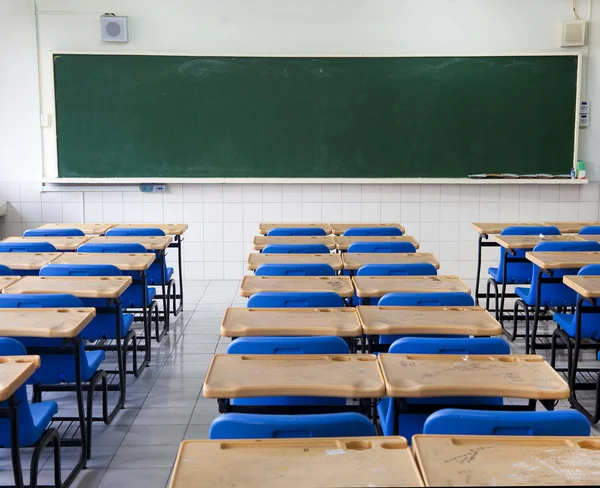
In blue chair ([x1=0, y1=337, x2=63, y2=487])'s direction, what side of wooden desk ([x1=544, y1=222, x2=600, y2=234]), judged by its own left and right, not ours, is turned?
front

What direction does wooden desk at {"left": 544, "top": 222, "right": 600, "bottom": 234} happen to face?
toward the camera

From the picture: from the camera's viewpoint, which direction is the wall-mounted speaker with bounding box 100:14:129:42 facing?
toward the camera

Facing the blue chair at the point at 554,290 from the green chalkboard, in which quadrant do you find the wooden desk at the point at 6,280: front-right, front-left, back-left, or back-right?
front-right

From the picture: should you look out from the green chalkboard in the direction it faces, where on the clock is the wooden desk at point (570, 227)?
The wooden desk is roughly at 10 o'clock from the green chalkboard.

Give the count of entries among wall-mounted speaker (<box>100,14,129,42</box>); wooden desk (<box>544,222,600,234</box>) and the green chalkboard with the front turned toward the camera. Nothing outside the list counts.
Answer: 3

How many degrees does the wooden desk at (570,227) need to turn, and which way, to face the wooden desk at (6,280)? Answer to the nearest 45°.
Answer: approximately 45° to its right

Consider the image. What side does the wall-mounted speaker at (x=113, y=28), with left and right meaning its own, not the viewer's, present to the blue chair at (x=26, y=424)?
front

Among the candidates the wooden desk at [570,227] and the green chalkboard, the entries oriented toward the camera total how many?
2

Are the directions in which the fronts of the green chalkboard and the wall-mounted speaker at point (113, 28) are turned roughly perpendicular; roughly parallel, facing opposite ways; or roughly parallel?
roughly parallel

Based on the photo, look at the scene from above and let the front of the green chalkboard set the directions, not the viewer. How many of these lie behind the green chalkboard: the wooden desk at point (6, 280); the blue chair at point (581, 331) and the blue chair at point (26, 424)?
0

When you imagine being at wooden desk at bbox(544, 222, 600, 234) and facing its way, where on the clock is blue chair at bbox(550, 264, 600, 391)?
The blue chair is roughly at 12 o'clock from the wooden desk.

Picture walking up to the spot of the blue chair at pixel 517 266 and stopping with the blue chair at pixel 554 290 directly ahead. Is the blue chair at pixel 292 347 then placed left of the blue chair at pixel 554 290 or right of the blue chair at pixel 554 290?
right

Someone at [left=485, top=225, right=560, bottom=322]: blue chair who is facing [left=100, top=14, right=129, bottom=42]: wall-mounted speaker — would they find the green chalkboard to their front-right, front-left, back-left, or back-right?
front-right

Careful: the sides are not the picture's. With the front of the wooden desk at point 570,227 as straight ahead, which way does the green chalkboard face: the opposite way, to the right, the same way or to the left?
the same way

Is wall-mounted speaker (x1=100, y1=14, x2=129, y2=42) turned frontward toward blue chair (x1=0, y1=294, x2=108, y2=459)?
yes

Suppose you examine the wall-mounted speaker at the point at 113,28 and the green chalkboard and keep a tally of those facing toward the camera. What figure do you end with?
2
